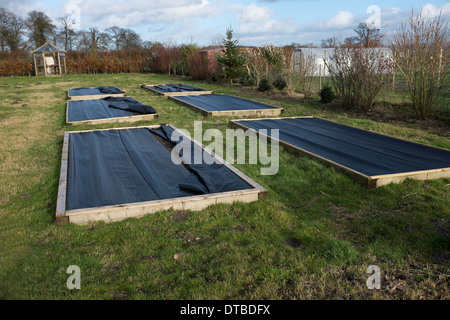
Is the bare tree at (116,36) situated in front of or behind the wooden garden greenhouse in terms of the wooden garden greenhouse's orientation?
behind

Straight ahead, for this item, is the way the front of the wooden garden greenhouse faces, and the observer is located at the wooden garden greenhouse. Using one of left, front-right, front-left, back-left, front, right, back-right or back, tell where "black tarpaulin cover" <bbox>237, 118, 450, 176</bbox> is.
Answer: front

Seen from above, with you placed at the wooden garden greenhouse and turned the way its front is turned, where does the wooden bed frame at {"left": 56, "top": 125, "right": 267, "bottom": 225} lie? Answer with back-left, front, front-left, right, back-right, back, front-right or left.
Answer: front

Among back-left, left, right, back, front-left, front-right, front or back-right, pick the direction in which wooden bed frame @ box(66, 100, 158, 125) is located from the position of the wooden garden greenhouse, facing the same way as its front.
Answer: front

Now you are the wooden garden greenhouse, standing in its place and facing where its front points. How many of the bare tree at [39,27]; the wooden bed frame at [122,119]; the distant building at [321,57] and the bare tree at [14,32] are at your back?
2

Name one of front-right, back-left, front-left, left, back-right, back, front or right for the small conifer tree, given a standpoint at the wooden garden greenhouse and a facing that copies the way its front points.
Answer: front-left

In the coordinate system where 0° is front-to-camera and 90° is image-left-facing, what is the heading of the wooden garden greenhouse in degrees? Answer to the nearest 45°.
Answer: approximately 0°

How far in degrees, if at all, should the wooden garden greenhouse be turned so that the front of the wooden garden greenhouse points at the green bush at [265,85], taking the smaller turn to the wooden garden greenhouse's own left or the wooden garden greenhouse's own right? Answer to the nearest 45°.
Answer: approximately 45° to the wooden garden greenhouse's own left

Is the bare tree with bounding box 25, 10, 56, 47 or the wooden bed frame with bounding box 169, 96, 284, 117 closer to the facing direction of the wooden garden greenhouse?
the wooden bed frame

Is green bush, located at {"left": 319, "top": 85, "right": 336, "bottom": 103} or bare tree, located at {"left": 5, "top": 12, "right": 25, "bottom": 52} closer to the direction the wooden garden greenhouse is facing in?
the green bush

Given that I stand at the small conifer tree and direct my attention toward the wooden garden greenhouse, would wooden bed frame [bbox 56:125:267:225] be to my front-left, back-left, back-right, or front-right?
back-left

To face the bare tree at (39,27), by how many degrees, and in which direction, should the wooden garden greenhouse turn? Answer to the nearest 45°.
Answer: approximately 180°

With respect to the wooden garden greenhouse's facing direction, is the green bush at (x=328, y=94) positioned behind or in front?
in front

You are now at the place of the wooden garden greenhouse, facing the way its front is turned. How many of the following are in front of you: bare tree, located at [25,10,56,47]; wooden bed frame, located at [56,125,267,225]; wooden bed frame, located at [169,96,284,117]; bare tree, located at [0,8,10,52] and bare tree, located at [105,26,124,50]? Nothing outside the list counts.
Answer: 2

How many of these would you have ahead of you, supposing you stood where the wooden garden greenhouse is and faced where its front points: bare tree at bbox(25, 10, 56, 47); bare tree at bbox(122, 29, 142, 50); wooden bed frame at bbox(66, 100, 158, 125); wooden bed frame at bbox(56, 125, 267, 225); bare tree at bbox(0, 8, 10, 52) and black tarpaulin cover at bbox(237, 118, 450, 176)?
3
